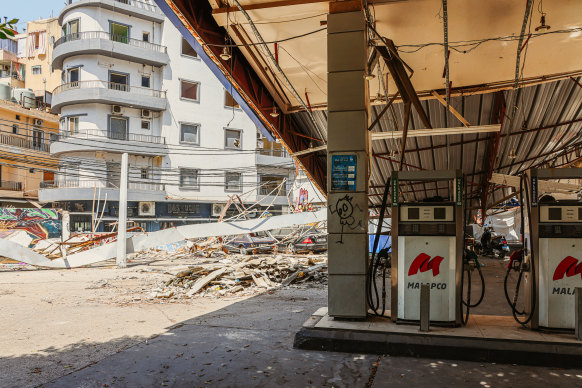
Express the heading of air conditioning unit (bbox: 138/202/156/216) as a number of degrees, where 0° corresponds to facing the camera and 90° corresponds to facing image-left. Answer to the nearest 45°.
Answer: approximately 0°

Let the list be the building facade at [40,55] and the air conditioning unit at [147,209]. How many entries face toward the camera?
2

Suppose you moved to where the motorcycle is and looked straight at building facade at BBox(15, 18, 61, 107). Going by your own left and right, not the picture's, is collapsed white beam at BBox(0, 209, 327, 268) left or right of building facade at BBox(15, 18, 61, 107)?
left

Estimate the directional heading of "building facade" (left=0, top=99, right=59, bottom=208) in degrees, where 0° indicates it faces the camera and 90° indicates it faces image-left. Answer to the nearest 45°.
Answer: approximately 315°

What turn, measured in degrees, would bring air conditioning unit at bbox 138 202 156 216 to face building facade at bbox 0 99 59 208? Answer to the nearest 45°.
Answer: approximately 135° to its right

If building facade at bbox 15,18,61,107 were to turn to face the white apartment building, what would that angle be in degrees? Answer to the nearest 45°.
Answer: approximately 45° to its left

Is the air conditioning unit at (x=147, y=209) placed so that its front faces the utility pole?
yes

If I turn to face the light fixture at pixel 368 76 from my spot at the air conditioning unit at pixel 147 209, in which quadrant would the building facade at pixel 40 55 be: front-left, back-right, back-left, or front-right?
back-right

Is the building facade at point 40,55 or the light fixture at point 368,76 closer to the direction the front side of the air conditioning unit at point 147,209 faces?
the light fixture

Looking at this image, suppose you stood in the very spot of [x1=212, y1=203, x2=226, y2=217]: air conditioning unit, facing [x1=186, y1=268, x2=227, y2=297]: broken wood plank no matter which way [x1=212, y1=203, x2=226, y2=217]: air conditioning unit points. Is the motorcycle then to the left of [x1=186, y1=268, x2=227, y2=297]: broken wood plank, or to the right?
left
